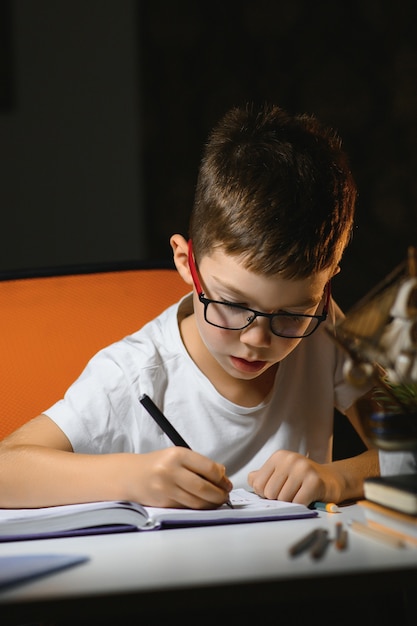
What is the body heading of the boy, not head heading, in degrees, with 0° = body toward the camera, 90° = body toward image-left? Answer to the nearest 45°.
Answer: approximately 315°
